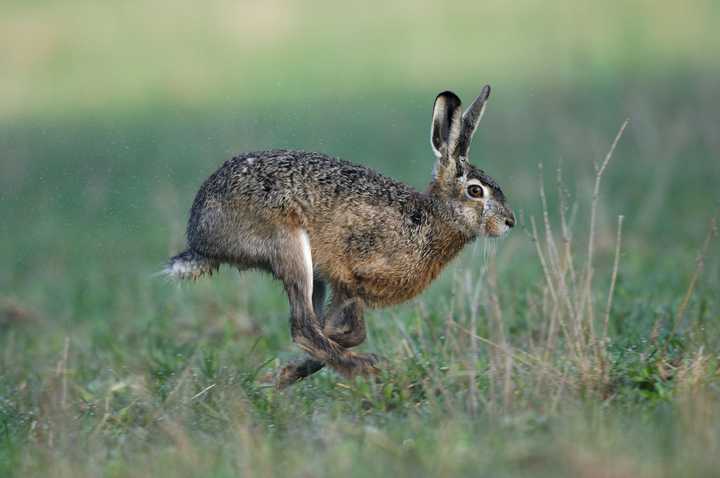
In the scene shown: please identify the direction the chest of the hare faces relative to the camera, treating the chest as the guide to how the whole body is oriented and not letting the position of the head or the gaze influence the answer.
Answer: to the viewer's right
